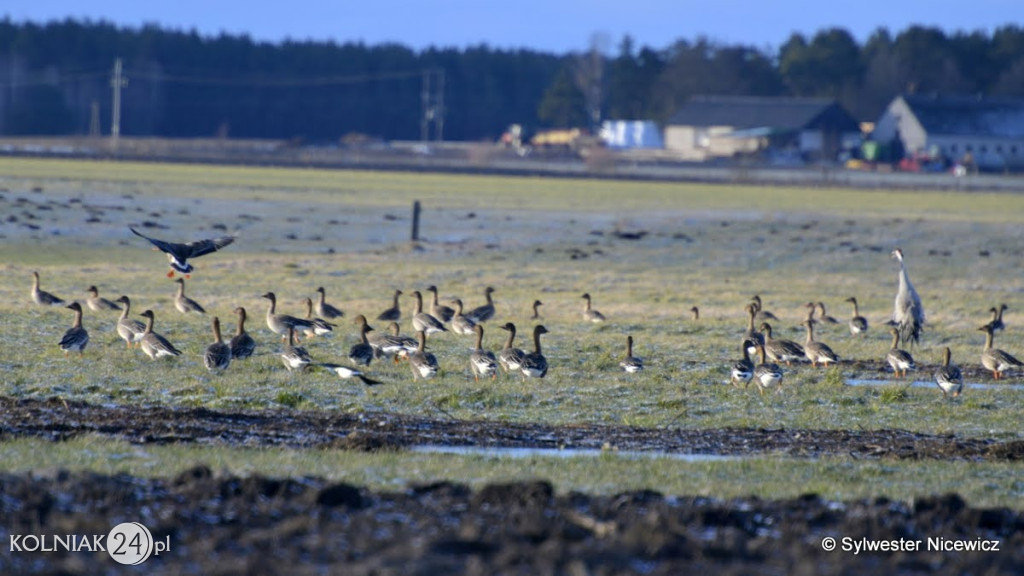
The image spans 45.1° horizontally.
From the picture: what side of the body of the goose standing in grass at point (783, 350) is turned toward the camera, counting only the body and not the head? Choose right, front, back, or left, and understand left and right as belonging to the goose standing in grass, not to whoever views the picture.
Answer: left

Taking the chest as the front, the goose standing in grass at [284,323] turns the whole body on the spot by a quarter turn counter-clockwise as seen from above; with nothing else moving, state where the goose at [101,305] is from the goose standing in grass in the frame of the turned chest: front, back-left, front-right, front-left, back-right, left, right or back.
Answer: back-right

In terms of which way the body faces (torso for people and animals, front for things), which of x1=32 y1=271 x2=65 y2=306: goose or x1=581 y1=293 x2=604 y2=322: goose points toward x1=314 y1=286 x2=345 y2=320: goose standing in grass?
x1=581 y1=293 x2=604 y2=322: goose

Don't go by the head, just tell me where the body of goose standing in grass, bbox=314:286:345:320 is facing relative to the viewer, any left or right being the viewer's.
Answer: facing to the left of the viewer

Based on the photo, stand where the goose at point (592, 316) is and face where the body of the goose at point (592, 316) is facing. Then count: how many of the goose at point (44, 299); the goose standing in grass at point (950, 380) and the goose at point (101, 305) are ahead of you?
2

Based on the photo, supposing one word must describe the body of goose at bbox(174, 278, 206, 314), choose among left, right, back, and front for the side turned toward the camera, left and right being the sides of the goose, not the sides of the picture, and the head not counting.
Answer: left

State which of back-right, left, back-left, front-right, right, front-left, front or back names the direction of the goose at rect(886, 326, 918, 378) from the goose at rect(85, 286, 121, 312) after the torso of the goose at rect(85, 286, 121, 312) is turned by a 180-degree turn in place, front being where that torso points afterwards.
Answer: front-right

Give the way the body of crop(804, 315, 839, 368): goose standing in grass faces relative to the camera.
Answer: to the viewer's left

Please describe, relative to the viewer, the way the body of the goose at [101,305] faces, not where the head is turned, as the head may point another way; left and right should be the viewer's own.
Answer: facing to the left of the viewer

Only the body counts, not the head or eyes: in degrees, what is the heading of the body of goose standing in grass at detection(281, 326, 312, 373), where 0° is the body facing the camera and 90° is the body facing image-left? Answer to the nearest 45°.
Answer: approximately 45°

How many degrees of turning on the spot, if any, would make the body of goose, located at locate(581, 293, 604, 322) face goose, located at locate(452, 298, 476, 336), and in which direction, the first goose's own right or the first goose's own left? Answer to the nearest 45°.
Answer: approximately 45° to the first goose's own left

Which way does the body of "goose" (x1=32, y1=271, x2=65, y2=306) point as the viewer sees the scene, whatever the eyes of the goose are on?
to the viewer's left

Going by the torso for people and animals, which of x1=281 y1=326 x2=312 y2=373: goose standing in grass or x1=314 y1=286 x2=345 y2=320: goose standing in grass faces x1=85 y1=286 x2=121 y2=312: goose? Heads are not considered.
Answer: x1=314 y1=286 x2=345 y2=320: goose standing in grass

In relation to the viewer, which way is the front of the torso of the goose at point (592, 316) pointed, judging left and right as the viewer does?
facing to the left of the viewer

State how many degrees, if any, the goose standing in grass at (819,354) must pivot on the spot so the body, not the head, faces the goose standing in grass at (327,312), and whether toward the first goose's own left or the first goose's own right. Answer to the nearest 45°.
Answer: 0° — it already faces it

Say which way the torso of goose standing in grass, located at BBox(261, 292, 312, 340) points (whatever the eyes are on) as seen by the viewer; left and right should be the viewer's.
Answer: facing to the left of the viewer
